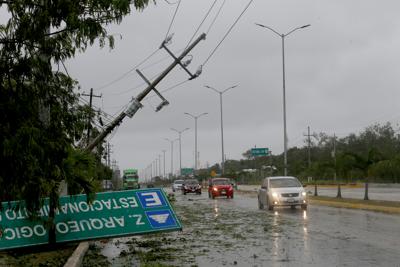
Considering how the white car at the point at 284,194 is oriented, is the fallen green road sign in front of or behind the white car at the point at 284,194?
in front

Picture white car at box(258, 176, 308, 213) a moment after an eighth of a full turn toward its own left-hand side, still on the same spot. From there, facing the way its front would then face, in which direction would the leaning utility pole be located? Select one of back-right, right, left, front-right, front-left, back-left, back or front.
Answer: right

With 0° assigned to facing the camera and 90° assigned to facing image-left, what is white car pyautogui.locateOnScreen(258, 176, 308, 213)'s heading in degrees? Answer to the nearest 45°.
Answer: approximately 0°
